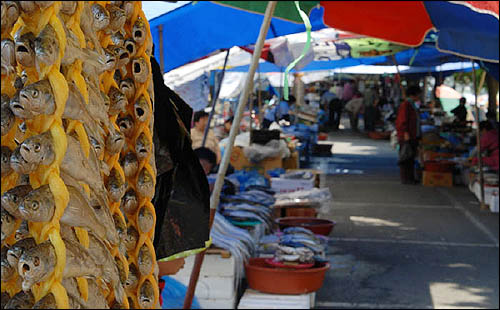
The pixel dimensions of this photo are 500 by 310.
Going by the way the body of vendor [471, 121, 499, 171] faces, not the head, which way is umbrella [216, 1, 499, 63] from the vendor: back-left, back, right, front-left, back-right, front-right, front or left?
left

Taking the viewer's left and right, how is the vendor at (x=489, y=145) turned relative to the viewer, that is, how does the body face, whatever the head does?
facing to the left of the viewer

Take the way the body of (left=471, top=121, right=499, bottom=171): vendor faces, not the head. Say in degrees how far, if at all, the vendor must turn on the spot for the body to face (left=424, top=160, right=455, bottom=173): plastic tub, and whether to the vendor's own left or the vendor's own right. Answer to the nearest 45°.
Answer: approximately 45° to the vendor's own right

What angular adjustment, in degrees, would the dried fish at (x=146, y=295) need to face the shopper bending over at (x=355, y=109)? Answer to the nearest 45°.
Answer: approximately 180°
